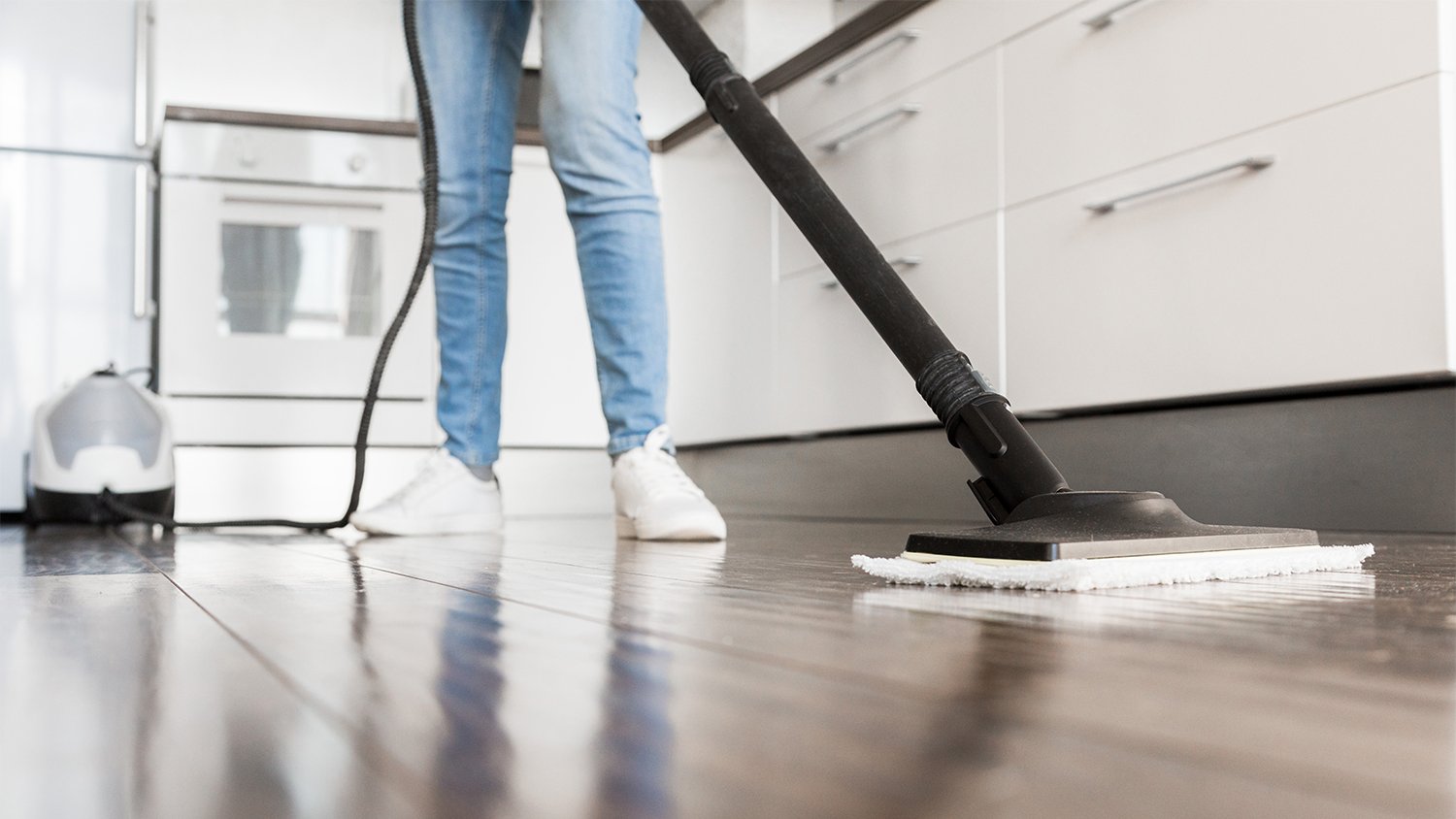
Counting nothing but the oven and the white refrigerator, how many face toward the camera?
2

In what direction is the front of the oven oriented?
toward the camera

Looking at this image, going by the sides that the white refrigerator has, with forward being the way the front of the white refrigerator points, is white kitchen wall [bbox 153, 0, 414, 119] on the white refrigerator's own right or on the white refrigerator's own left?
on the white refrigerator's own left

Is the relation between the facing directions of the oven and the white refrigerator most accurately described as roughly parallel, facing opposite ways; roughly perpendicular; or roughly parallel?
roughly parallel

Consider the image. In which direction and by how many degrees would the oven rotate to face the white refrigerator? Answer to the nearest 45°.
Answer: approximately 135° to its right

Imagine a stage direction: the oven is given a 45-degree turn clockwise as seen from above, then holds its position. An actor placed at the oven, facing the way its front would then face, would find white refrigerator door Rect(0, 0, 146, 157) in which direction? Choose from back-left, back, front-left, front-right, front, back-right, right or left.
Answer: right
